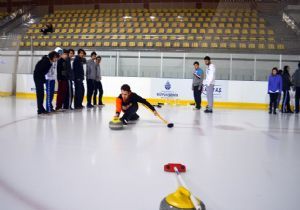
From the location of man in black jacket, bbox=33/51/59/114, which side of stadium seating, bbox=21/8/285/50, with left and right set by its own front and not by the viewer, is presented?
front

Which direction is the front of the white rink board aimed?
toward the camera

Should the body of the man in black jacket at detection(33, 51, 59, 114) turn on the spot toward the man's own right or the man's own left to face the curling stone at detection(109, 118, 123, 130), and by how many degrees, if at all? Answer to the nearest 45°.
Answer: approximately 45° to the man's own right

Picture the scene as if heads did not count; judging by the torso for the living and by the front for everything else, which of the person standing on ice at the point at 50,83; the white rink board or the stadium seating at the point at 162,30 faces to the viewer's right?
the person standing on ice

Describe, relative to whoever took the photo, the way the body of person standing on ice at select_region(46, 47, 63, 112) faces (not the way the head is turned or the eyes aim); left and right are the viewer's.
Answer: facing to the right of the viewer

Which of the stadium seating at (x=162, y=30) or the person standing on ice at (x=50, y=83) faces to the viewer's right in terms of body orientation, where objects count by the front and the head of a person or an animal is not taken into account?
the person standing on ice

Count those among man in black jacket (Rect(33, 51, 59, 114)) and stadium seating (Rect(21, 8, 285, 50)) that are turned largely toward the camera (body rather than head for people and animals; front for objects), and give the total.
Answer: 1

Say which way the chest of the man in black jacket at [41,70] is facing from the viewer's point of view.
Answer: to the viewer's right

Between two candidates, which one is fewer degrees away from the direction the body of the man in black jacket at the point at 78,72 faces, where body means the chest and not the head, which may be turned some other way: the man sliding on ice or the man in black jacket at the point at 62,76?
the man sliding on ice

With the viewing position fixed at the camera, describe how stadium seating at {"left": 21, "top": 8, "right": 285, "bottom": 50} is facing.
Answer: facing the viewer

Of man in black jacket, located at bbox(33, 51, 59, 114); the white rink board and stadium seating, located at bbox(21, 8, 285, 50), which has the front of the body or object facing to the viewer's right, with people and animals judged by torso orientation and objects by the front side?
the man in black jacket
